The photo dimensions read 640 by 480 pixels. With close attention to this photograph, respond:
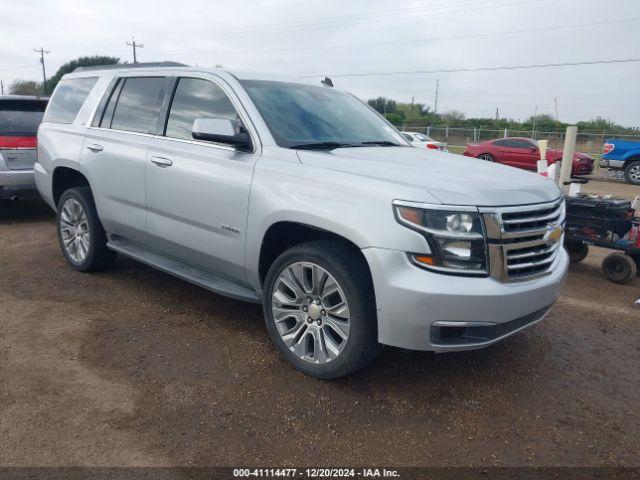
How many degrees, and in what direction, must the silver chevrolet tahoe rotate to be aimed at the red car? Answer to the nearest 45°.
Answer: approximately 90° to its left

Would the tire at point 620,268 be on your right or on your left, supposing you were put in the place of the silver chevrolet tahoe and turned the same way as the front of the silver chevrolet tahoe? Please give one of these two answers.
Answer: on your left

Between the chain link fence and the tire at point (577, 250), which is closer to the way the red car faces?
the tire

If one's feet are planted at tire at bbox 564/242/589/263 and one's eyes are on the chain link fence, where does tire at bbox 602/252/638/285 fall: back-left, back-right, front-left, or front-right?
back-right

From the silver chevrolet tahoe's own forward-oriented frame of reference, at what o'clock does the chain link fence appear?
The chain link fence is roughly at 8 o'clock from the silver chevrolet tahoe.

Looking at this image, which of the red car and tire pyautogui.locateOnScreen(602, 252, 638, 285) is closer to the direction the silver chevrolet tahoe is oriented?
the tire

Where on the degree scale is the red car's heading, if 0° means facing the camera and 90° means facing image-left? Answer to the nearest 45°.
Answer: approximately 315°

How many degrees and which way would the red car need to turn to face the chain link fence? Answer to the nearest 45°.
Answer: approximately 135° to its left

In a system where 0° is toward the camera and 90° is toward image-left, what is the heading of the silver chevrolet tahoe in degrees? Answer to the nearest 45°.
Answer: approximately 315°
